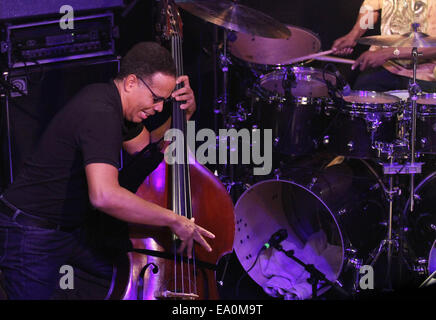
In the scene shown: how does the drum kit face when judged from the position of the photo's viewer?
facing the viewer and to the left of the viewer

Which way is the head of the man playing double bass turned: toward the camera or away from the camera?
toward the camera

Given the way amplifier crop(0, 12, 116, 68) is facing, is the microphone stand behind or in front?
in front

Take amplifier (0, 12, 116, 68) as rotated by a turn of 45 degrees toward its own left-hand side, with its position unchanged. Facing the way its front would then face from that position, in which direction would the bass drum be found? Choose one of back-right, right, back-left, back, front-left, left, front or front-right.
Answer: front

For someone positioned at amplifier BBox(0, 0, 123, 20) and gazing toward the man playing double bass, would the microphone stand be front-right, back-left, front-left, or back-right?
front-left

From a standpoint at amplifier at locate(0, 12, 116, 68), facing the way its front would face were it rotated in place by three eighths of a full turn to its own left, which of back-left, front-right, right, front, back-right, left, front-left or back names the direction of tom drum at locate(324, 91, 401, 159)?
right

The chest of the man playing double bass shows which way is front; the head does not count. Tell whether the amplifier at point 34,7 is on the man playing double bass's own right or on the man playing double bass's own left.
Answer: on the man playing double bass's own left

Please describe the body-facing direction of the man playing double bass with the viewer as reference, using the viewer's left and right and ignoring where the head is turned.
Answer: facing to the right of the viewer

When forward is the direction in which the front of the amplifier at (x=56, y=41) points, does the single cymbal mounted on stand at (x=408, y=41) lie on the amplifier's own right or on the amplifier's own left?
on the amplifier's own left

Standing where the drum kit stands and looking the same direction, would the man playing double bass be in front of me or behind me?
in front

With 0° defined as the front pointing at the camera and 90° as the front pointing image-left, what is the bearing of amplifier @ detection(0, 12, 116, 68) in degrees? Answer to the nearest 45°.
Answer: approximately 0°
